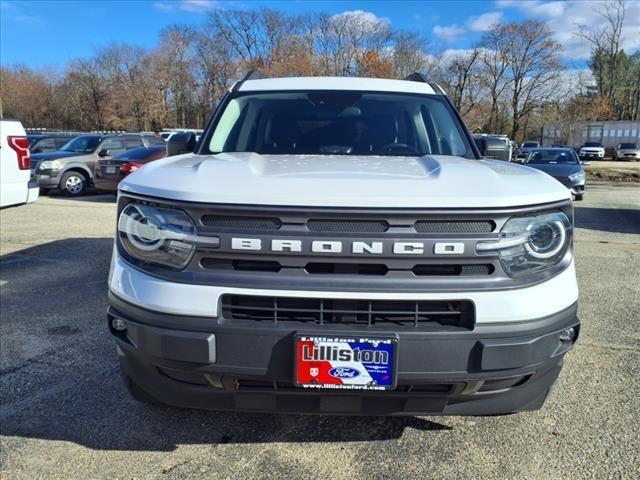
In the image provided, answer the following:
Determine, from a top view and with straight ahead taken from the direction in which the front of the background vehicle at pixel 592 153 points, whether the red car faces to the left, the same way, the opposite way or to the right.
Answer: the opposite way

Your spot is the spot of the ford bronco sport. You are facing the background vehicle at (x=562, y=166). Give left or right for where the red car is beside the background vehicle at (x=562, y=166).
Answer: left

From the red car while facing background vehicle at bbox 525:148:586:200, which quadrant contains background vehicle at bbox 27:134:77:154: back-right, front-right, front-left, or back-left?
back-left

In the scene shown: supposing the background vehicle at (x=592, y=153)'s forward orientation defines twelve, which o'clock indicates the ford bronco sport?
The ford bronco sport is roughly at 12 o'clock from the background vehicle.

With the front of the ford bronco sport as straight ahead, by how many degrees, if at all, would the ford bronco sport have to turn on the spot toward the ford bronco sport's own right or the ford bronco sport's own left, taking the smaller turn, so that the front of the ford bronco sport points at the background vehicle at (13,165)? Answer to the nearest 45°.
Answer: approximately 135° to the ford bronco sport's own right

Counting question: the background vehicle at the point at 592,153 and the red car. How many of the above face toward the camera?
1

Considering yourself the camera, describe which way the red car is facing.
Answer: facing away from the viewer and to the right of the viewer

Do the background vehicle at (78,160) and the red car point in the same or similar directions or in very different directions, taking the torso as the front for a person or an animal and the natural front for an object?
very different directions

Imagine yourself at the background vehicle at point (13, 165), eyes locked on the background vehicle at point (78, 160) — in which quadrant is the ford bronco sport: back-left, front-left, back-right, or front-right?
back-right
